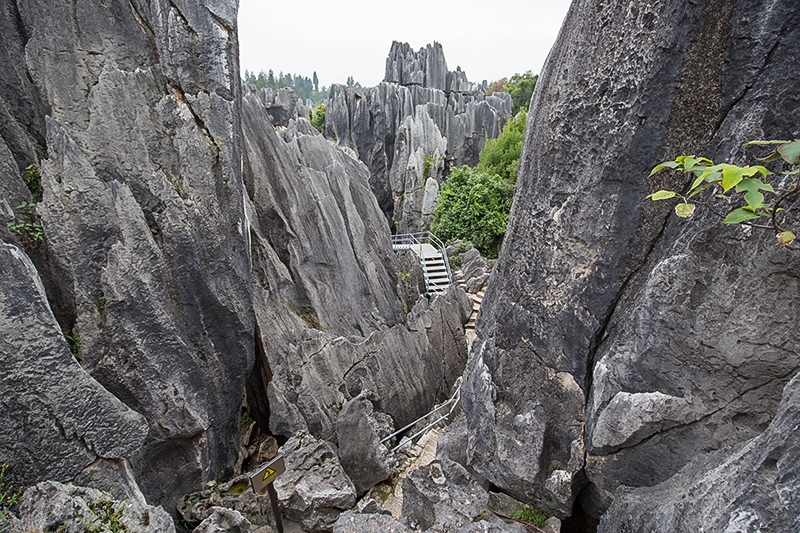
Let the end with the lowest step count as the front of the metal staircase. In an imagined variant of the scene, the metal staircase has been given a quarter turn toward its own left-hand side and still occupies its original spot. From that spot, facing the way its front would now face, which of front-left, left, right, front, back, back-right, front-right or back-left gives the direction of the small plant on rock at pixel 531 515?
right

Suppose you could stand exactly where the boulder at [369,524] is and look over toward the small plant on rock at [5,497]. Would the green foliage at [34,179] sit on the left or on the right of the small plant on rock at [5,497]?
right

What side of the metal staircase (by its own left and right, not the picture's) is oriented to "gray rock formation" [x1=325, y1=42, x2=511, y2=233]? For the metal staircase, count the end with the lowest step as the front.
back

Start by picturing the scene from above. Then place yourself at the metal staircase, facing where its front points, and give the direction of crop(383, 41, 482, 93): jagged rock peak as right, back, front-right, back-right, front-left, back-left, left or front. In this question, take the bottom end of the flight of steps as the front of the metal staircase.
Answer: back

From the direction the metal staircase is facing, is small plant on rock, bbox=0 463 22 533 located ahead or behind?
ahead

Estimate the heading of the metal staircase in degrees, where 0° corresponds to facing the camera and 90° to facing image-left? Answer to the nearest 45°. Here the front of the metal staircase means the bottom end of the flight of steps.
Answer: approximately 0°

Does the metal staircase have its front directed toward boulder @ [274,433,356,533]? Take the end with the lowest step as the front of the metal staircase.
yes

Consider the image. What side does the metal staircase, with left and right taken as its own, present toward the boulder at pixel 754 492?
front

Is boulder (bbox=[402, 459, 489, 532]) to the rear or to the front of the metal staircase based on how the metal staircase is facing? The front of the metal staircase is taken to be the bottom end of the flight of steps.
to the front

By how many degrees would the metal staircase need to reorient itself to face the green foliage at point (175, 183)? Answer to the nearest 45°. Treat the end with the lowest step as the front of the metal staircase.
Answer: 0° — it already faces it

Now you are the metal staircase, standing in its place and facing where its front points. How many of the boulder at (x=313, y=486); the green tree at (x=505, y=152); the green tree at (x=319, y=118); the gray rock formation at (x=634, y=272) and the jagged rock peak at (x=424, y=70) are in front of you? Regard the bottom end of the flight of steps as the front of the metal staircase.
2

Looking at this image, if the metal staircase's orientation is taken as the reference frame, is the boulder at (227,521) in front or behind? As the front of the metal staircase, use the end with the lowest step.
in front

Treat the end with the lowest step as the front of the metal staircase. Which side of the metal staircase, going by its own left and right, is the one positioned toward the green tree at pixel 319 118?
back
